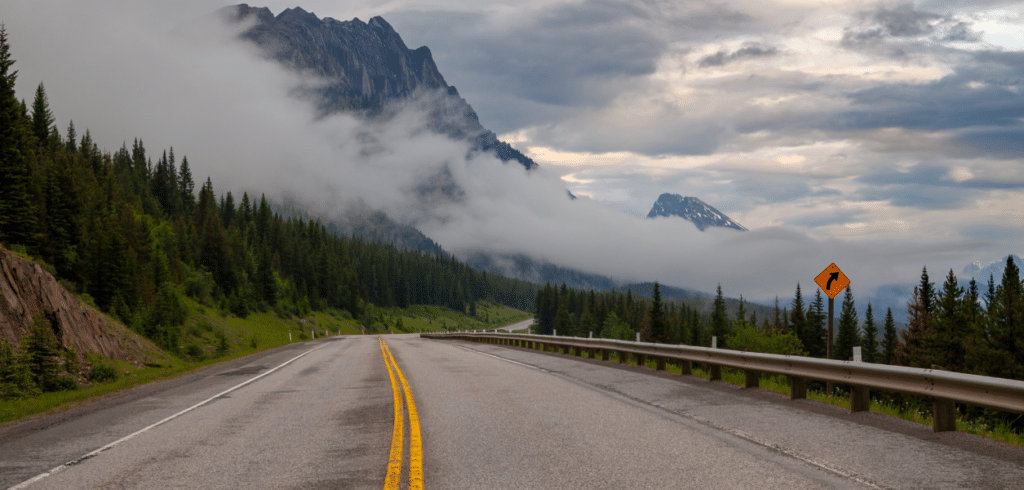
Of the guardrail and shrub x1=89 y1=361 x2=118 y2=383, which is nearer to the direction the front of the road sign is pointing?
the guardrail

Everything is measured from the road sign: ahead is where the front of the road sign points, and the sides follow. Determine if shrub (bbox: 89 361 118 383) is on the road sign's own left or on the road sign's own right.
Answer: on the road sign's own right

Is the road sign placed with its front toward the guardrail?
yes

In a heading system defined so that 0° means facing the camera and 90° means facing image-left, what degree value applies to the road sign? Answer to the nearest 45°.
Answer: approximately 0°

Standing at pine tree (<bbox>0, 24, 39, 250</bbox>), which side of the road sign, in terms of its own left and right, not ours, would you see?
right

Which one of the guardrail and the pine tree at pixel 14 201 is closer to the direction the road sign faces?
the guardrail

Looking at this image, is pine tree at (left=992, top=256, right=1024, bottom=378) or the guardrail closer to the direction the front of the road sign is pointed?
the guardrail
